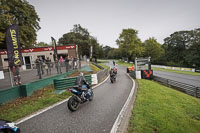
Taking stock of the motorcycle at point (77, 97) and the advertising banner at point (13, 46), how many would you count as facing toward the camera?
1

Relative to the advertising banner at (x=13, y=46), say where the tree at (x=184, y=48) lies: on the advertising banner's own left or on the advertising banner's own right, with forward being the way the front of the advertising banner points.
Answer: on the advertising banner's own left

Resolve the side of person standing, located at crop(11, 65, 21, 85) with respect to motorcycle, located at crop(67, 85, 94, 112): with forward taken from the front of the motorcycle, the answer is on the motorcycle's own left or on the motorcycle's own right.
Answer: on the motorcycle's own left

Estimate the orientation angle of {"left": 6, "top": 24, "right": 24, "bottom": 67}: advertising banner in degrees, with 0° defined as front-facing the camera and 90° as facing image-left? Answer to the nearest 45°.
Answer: approximately 0°

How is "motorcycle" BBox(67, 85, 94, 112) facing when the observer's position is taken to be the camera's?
facing away from the viewer and to the right of the viewer

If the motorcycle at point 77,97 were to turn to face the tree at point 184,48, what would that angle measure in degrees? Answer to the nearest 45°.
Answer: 0° — it already faces it

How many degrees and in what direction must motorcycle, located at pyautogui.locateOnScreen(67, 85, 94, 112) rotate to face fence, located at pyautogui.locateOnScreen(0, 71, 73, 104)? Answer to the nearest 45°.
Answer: approximately 90° to its left
